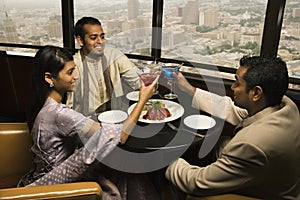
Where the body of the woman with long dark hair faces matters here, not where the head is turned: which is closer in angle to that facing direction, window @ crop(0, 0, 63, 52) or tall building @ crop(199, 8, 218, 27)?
the tall building

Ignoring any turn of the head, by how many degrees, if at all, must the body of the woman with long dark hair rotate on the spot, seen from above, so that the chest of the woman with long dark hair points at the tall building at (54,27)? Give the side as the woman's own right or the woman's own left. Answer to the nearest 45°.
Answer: approximately 90° to the woman's own left

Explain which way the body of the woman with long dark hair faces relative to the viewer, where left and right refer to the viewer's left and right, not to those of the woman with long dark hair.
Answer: facing to the right of the viewer

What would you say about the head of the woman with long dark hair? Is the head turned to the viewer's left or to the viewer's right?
to the viewer's right

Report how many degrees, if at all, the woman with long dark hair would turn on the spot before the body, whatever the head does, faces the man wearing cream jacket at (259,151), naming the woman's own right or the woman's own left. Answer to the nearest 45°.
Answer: approximately 45° to the woman's own right

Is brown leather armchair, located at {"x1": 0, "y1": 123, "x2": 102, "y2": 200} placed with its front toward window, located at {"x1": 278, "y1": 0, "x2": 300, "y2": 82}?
yes

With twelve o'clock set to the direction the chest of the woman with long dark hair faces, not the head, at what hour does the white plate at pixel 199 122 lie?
The white plate is roughly at 12 o'clock from the woman with long dark hair.

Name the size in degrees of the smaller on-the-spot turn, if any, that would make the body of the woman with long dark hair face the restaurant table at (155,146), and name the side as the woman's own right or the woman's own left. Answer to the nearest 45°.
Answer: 0° — they already face it

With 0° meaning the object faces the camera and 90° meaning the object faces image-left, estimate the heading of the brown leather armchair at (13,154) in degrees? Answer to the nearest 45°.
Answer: approximately 270°
